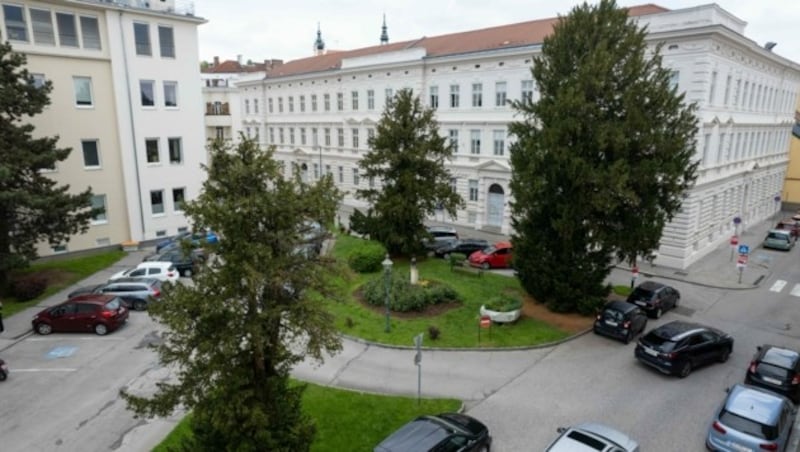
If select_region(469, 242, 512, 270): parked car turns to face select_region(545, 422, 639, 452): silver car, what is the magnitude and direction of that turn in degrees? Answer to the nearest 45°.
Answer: approximately 45° to its left

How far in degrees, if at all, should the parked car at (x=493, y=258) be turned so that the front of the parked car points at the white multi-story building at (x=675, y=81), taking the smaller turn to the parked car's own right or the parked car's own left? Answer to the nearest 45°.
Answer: approximately 180°

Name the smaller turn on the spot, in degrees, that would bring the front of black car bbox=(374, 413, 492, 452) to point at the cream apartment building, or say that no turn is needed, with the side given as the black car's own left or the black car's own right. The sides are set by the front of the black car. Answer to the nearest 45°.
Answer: approximately 90° to the black car's own left

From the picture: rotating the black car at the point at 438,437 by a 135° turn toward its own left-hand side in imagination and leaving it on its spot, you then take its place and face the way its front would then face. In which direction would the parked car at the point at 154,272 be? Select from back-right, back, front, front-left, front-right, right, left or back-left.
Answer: front-right

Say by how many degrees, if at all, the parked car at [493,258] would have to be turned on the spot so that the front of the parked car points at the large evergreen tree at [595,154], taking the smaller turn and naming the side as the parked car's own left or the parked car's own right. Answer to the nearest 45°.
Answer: approximately 90° to the parked car's own left

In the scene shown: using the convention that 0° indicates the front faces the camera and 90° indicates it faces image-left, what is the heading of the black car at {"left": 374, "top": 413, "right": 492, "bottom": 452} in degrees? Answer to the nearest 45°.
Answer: approximately 225°

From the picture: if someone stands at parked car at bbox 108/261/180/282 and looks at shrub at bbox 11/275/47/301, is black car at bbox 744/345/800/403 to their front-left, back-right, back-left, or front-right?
back-left

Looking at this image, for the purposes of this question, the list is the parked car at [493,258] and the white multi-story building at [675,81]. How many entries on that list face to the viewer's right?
0

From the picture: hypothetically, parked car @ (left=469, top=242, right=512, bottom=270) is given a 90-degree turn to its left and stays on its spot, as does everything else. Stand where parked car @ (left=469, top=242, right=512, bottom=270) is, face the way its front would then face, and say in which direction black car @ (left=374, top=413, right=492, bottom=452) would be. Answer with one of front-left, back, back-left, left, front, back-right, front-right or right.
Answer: front-right

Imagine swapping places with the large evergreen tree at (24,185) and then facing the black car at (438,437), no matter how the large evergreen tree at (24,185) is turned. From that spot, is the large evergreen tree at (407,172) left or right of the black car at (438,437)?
left

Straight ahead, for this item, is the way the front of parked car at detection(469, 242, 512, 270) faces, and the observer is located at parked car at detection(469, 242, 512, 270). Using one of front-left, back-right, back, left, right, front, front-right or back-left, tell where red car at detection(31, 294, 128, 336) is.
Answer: front

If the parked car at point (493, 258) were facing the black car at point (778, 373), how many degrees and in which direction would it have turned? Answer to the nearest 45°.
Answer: approximately 90° to its left

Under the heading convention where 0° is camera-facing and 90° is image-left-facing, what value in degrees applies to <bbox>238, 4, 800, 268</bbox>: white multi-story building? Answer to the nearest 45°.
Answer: approximately 45°

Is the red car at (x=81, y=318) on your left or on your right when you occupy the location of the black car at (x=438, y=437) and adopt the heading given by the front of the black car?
on your left
